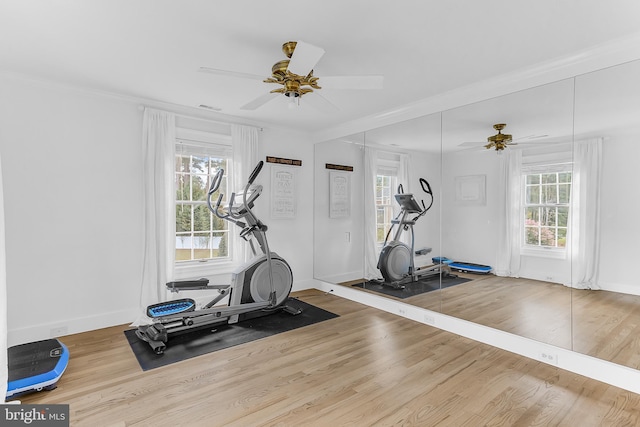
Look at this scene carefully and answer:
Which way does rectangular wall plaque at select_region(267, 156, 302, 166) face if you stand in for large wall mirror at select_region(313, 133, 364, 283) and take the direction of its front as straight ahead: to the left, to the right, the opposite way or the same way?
to the left

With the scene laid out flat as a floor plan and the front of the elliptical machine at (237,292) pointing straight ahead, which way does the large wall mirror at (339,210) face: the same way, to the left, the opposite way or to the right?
the opposite way

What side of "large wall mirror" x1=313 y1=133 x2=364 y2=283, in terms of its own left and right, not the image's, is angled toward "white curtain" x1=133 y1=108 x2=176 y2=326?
front

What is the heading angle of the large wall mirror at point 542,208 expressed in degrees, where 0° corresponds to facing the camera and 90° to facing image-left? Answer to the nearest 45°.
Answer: approximately 45°

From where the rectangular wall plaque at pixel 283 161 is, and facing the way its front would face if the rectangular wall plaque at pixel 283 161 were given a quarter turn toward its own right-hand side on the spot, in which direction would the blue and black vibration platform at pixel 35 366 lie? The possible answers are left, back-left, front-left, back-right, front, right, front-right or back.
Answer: front

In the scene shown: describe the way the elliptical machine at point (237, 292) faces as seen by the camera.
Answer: facing away from the viewer and to the right of the viewer

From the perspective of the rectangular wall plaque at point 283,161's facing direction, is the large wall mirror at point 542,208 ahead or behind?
ahead

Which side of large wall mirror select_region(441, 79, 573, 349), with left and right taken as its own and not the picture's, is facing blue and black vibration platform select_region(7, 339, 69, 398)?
front

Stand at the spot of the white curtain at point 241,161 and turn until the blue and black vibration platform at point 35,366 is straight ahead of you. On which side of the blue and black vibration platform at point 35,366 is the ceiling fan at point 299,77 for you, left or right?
left

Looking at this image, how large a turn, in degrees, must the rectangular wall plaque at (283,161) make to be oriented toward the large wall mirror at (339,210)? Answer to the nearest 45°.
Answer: approximately 45° to its left

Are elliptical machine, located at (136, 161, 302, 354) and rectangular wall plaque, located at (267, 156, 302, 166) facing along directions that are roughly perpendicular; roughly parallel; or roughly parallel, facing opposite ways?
roughly perpendicular

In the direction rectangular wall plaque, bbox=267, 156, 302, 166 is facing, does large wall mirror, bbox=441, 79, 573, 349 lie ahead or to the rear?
ahead

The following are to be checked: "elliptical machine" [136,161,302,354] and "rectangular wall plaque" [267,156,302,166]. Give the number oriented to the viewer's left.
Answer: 0
